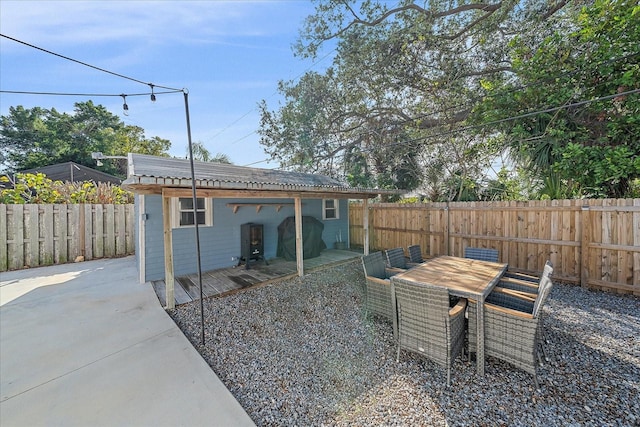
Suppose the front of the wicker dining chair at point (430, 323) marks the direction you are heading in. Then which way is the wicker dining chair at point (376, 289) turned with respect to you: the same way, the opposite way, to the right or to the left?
to the right

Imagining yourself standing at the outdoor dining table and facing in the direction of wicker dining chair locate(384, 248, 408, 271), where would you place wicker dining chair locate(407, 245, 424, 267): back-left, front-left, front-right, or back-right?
front-right

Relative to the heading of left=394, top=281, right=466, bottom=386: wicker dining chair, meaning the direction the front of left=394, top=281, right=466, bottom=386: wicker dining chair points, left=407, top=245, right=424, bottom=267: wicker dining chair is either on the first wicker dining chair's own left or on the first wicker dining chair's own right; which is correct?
on the first wicker dining chair's own left

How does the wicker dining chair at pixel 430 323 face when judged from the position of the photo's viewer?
facing away from the viewer and to the right of the viewer

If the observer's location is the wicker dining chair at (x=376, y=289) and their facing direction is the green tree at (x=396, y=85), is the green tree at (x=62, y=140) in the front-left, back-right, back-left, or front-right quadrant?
front-left

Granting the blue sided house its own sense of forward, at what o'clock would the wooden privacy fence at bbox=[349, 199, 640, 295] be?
The wooden privacy fence is roughly at 11 o'clock from the blue sided house.

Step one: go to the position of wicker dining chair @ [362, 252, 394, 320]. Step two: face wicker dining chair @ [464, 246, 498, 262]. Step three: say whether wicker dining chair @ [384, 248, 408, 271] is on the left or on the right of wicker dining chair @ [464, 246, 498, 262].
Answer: left

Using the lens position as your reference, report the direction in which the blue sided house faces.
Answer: facing the viewer and to the right of the viewer

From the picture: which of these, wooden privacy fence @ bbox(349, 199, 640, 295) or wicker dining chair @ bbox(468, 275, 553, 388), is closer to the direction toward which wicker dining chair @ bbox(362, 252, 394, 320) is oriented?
the wicker dining chair

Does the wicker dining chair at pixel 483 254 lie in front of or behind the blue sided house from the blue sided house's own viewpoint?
in front

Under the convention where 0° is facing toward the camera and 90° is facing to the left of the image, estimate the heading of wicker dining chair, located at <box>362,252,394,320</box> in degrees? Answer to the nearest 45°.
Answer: approximately 315°

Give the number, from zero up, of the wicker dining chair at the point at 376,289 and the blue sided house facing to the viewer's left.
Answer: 0

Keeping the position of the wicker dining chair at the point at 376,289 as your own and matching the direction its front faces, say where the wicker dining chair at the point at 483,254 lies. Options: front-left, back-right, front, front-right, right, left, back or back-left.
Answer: left
